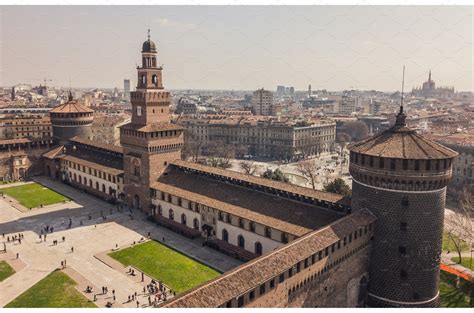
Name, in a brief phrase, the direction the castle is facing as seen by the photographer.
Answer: facing away from the viewer and to the right of the viewer

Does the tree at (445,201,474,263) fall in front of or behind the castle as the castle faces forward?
in front
